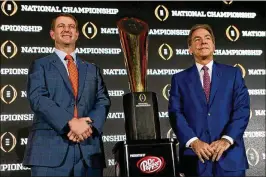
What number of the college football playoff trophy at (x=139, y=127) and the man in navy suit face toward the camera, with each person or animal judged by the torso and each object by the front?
2

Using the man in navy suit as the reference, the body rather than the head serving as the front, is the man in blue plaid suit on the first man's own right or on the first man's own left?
on the first man's own right

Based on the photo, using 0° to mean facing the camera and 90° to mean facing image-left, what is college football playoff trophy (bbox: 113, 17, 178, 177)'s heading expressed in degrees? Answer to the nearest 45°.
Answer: approximately 0°
